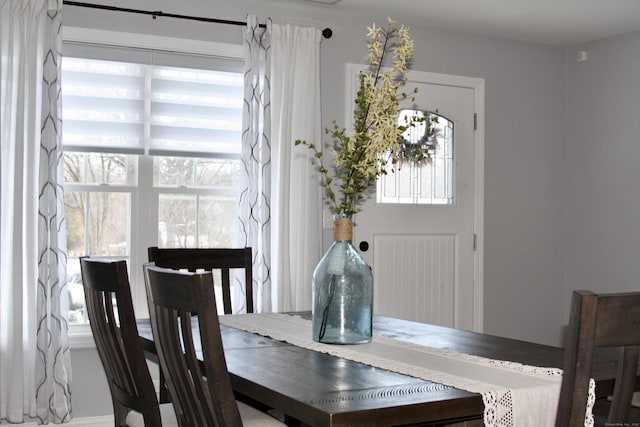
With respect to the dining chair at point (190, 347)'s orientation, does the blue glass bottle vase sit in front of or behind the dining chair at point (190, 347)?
in front

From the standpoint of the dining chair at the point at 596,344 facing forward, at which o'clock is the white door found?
The white door is roughly at 1 o'clock from the dining chair.

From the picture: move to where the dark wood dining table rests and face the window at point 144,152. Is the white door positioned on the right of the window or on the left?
right

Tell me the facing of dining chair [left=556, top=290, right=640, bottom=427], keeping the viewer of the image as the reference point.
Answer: facing away from the viewer and to the left of the viewer

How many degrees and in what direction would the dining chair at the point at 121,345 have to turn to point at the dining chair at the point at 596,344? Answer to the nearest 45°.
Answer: approximately 90° to its right

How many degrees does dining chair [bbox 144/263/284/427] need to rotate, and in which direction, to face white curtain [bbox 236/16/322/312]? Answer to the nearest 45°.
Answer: approximately 45° to its left

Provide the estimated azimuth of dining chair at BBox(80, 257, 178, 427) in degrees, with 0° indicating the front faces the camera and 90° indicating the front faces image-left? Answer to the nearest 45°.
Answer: approximately 225°

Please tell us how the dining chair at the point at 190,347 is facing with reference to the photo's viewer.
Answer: facing away from the viewer and to the right of the viewer
